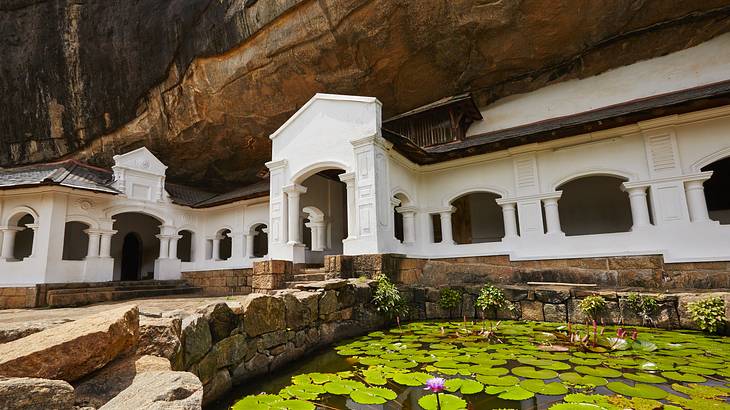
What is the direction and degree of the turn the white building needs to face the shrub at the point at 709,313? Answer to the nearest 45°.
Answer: approximately 90° to its left

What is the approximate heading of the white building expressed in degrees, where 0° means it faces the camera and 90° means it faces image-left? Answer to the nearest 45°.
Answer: approximately 45°

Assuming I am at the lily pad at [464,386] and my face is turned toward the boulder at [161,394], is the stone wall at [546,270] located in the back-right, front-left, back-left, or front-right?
back-right

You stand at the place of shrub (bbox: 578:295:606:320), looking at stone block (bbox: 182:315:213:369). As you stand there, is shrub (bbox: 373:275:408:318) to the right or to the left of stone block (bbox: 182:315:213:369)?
right

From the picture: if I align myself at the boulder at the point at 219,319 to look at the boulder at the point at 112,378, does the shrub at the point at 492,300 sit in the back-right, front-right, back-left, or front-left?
back-left

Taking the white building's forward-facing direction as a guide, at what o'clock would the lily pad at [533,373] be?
The lily pad is roughly at 11 o'clock from the white building.

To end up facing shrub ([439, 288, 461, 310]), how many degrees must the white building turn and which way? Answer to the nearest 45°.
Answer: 0° — it already faces it

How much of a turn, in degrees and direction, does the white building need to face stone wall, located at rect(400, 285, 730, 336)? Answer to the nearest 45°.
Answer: approximately 45° to its left

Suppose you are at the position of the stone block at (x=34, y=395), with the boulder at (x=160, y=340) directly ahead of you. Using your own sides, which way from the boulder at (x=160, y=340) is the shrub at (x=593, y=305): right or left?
right

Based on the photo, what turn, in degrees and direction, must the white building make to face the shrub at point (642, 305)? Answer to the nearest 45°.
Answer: approximately 45° to its left

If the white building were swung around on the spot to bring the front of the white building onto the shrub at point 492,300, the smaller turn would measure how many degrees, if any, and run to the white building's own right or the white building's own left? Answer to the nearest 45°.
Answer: approximately 45° to the white building's own left
